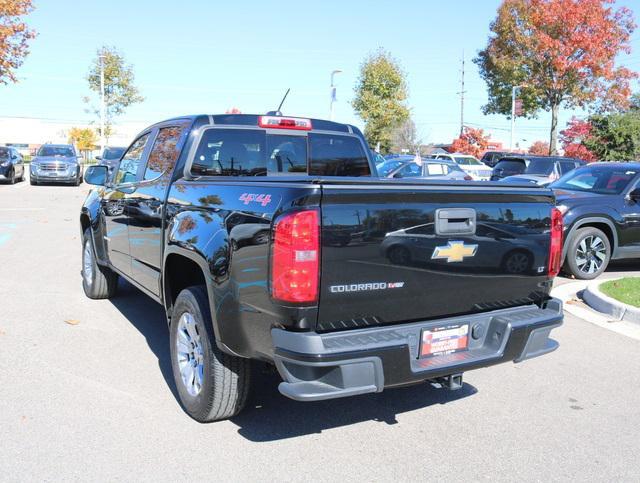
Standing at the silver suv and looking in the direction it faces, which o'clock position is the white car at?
The white car is roughly at 9 o'clock from the silver suv.

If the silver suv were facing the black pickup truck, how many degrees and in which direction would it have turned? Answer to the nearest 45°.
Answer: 0° — it already faces it

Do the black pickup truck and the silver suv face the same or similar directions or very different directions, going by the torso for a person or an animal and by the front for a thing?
very different directions

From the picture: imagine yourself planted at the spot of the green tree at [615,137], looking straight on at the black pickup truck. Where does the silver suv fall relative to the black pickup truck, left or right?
right

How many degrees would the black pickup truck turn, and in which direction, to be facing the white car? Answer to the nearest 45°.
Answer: approximately 45° to its right

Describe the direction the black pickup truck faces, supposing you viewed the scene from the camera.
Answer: facing away from the viewer and to the left of the viewer

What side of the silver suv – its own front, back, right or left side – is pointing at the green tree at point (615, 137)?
left

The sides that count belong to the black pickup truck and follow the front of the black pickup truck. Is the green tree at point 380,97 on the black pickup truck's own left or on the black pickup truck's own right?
on the black pickup truck's own right

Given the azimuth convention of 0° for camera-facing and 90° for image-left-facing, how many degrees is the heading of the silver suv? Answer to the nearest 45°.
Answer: approximately 0°

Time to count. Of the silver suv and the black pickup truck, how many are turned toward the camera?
1
